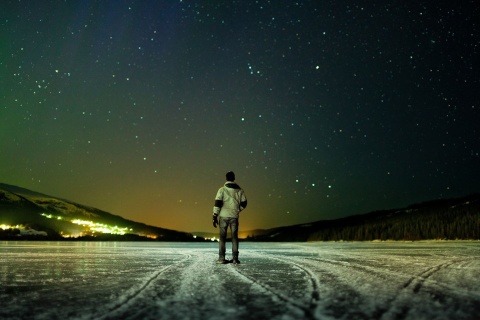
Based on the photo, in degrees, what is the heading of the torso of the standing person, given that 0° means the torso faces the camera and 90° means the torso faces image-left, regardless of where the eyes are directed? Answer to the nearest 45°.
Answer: approximately 180°
